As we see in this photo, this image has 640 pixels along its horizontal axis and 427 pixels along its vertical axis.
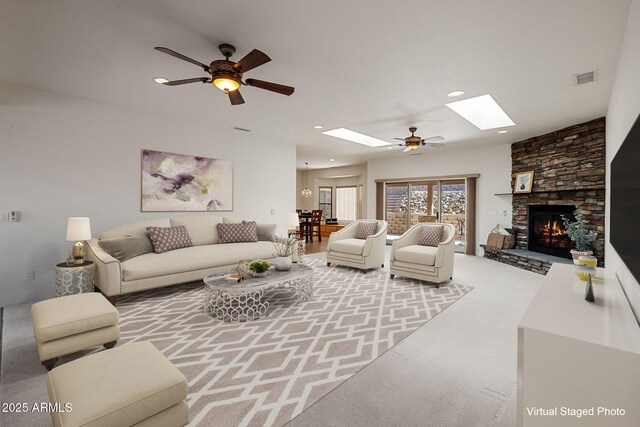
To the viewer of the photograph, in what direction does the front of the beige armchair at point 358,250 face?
facing the viewer and to the left of the viewer

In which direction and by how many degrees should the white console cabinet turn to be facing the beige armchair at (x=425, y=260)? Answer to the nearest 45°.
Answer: approximately 45° to its right

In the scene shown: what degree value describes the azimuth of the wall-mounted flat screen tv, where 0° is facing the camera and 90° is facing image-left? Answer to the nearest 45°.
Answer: approximately 90°

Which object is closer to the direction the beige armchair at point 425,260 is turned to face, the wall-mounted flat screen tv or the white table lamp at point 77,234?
the white table lamp

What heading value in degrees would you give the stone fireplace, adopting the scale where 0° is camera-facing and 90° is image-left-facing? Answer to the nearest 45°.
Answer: approximately 45°

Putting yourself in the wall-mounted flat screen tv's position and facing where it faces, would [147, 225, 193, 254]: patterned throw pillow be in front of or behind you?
in front

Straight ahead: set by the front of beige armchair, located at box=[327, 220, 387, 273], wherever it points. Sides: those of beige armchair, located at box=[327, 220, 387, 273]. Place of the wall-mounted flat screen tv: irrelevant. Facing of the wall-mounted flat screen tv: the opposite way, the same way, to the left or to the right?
to the right

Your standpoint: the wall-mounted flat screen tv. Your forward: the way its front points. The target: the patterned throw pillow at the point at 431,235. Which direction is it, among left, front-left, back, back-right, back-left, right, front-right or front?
front-right

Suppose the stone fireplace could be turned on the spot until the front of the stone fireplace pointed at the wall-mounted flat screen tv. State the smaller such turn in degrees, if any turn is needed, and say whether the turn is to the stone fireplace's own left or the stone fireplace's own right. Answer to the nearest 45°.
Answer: approximately 45° to the stone fireplace's own left

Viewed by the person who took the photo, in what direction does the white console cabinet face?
facing to the left of the viewer

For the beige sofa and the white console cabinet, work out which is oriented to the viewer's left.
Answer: the white console cabinet

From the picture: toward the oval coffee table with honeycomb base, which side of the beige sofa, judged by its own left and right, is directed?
front

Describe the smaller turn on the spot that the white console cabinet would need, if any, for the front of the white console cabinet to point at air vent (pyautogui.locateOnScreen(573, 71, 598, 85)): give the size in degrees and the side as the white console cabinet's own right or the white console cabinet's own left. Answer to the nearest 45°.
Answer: approximately 90° to the white console cabinet's own right

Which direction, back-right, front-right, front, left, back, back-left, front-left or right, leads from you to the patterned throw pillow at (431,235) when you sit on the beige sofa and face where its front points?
front-left

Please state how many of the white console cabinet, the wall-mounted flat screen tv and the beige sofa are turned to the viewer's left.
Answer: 2

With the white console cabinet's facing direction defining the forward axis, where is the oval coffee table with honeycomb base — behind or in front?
in front
